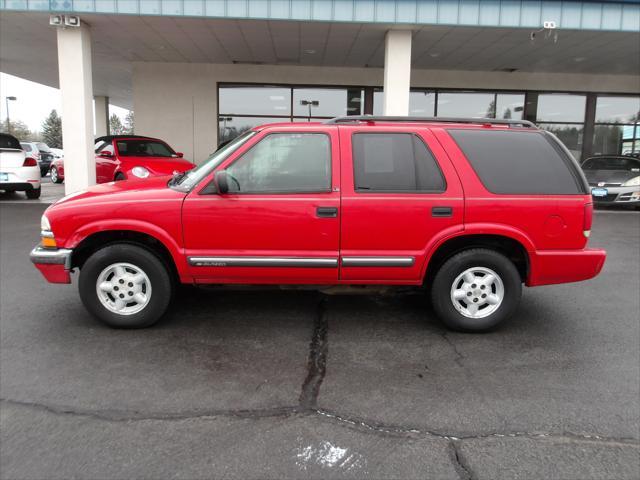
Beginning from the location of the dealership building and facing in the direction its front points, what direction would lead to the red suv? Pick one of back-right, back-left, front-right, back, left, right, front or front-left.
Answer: front

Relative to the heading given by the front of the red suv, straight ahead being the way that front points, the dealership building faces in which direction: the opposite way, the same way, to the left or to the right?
to the left

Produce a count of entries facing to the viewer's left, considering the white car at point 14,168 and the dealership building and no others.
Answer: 0

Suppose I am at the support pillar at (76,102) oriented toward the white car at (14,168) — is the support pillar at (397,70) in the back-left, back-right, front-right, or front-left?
back-right

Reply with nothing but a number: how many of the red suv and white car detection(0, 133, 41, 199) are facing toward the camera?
0

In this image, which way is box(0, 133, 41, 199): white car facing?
away from the camera

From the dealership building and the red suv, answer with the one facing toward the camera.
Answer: the dealership building

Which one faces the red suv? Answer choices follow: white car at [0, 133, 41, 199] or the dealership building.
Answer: the dealership building

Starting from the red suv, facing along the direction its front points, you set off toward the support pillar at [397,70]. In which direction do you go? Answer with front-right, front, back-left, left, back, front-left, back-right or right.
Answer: right

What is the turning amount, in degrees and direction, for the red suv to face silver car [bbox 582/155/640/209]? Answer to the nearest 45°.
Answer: approximately 135° to its right

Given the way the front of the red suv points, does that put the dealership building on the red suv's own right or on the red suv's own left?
on the red suv's own right

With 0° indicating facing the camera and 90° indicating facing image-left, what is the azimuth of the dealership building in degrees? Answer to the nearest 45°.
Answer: approximately 0°

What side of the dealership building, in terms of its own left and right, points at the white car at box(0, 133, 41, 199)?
right

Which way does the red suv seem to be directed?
to the viewer's left

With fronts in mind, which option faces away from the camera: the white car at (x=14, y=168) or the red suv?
the white car

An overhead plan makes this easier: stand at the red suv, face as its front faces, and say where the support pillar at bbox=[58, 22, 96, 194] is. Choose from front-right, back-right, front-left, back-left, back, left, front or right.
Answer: front-right

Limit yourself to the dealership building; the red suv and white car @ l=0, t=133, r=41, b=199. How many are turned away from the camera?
1
